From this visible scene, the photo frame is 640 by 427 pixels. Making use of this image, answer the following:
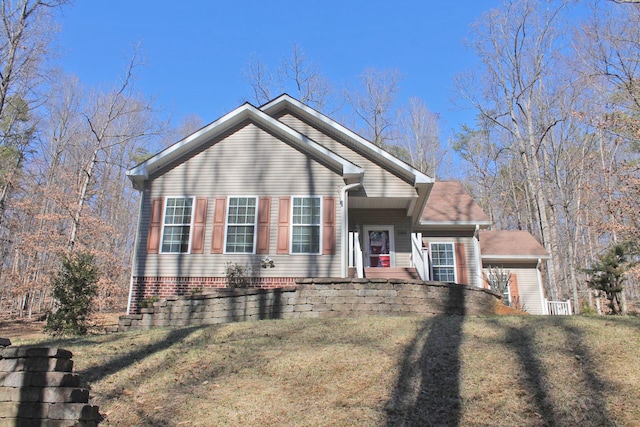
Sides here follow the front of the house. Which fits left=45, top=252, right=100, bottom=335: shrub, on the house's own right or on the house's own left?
on the house's own right

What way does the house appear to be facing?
toward the camera

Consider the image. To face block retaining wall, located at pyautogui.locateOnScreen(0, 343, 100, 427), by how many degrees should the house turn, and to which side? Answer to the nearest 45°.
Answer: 0° — it already faces it

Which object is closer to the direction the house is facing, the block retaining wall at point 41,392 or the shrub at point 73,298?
the block retaining wall
